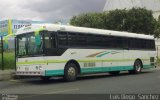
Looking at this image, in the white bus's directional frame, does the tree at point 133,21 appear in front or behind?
behind
